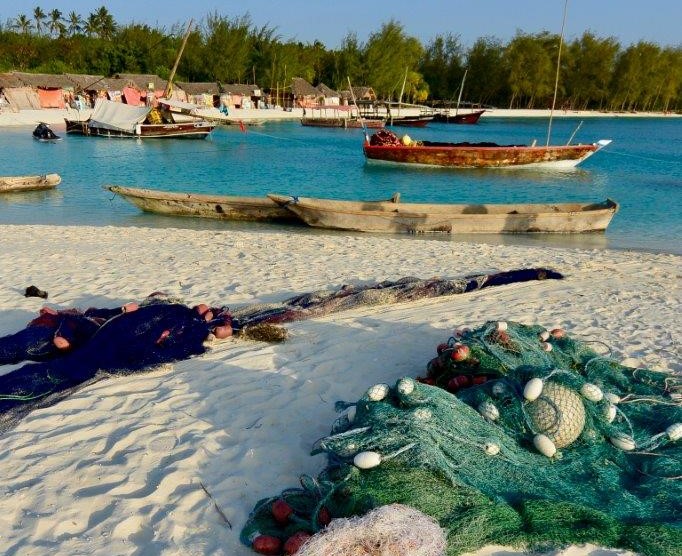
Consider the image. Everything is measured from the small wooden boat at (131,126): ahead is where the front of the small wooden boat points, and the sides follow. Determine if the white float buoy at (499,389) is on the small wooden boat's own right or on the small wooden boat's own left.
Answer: on the small wooden boat's own right

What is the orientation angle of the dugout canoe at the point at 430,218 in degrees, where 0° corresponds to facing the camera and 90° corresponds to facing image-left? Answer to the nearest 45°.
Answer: approximately 90°

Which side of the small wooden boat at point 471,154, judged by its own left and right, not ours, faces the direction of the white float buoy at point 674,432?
right

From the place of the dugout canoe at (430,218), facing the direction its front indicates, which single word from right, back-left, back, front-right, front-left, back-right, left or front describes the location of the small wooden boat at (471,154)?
right

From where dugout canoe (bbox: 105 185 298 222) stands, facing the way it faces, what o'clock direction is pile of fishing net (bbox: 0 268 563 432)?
The pile of fishing net is roughly at 9 o'clock from the dugout canoe.

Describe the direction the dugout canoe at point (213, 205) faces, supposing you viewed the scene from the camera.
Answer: facing to the left of the viewer

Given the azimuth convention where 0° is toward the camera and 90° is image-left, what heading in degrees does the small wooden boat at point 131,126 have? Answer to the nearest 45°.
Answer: approximately 270°

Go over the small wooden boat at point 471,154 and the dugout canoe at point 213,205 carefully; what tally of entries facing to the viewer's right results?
1

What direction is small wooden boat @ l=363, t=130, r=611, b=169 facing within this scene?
to the viewer's right

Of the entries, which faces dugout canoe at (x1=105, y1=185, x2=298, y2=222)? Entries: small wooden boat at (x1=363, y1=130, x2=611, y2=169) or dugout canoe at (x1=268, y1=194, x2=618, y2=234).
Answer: dugout canoe at (x1=268, y1=194, x2=618, y2=234)
